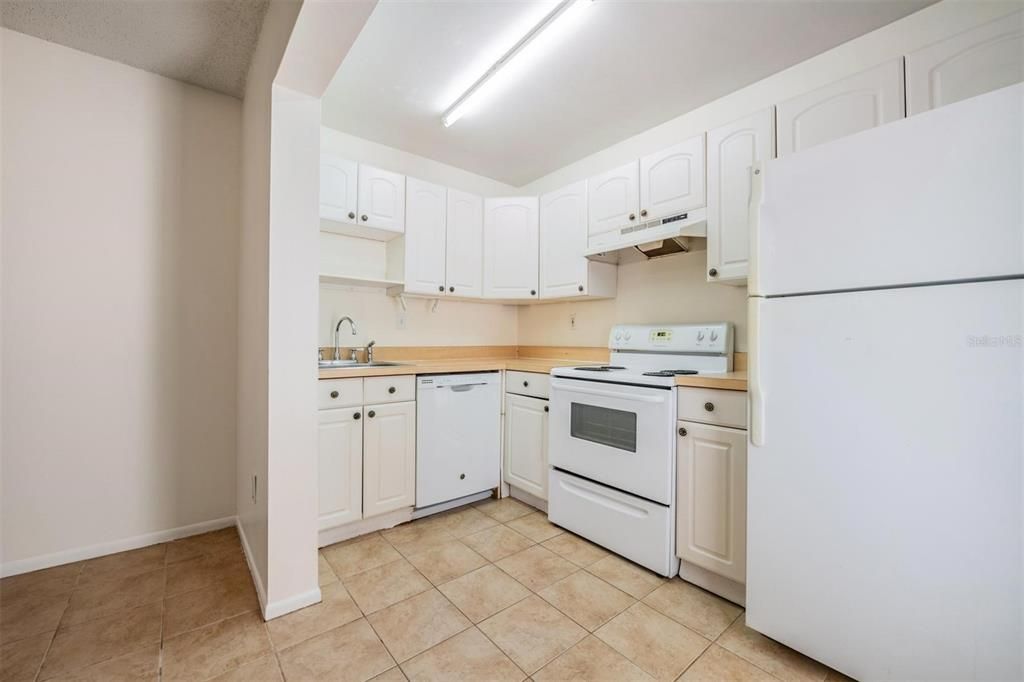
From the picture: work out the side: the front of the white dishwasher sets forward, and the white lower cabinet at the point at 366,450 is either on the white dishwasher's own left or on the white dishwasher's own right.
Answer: on the white dishwasher's own right

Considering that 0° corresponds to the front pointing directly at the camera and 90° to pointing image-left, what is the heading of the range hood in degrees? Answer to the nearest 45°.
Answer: approximately 45°

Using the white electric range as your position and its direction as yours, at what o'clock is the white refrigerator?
The white refrigerator is roughly at 9 o'clock from the white electric range.

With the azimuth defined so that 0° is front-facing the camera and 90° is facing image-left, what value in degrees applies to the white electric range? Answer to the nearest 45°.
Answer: approximately 45°

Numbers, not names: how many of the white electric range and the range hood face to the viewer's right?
0

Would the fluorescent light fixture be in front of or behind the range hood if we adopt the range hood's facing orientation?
in front

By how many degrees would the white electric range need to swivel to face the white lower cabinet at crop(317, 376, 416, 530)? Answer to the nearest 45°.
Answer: approximately 45° to its right

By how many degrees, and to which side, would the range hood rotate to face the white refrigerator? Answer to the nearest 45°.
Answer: approximately 90° to its left
